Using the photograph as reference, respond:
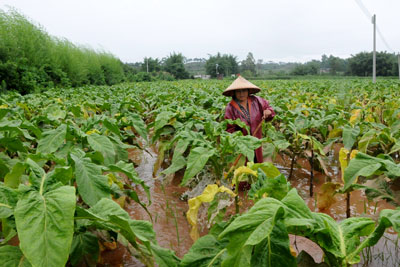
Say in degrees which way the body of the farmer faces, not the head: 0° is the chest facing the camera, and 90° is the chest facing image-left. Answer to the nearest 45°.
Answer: approximately 0°
